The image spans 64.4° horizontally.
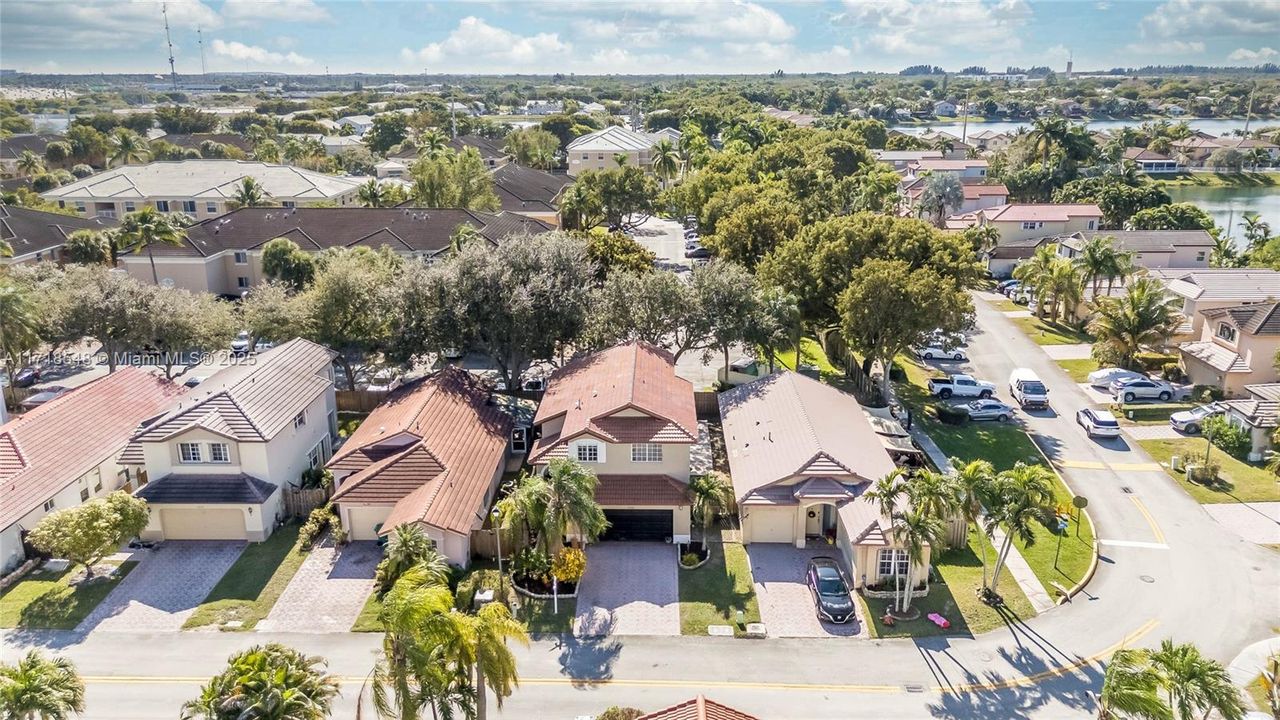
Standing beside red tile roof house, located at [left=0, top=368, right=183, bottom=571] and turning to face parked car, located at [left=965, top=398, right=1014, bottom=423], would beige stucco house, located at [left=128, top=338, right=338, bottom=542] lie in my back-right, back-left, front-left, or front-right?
front-right

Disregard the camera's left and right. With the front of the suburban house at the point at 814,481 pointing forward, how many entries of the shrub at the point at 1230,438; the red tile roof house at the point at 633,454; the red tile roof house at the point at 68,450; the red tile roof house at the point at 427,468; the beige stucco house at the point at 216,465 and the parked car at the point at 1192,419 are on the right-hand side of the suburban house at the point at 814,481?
4

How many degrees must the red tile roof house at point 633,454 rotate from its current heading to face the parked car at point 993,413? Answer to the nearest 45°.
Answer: approximately 135° to its left

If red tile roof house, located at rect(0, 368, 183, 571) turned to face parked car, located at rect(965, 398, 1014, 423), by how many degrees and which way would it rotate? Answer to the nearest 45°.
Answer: approximately 45° to its left

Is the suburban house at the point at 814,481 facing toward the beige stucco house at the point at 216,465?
no

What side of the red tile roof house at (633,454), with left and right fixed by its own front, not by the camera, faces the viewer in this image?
front

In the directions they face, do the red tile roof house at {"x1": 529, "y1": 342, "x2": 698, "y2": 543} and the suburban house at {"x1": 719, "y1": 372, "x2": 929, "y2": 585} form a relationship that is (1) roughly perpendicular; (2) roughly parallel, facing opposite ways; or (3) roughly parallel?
roughly parallel

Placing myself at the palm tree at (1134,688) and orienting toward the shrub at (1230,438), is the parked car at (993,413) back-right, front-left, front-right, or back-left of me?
front-left
